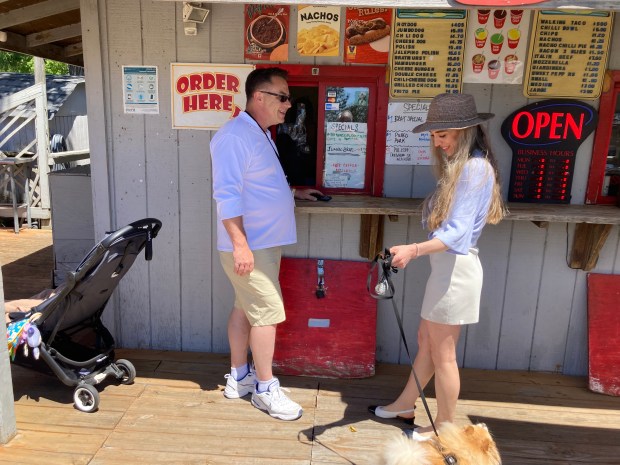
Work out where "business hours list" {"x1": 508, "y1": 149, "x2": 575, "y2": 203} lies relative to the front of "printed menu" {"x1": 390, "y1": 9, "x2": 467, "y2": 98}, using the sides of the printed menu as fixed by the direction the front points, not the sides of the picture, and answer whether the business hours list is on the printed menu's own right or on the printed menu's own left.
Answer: on the printed menu's own left

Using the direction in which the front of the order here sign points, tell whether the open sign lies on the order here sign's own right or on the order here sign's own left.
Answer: on the order here sign's own left

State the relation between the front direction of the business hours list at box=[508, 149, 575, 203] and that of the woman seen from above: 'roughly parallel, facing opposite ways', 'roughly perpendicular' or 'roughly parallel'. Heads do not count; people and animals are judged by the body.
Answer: roughly perpendicular

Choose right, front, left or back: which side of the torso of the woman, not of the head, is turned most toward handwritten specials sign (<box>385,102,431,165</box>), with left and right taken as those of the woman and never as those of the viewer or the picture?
right

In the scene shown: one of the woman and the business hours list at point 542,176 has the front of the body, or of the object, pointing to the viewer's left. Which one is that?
the woman

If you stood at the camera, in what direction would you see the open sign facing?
facing the viewer

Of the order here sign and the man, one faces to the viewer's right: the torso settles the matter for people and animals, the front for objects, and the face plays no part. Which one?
the man

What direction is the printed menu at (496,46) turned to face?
toward the camera

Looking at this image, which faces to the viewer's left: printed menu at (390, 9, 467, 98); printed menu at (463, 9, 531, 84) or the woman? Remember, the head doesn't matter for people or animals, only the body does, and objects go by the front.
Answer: the woman

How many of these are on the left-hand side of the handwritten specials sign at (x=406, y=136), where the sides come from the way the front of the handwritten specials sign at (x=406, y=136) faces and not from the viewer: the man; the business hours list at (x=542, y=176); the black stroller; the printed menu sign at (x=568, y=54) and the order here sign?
2

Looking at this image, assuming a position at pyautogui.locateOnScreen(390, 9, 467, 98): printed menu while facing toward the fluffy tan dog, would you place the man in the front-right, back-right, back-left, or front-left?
front-right

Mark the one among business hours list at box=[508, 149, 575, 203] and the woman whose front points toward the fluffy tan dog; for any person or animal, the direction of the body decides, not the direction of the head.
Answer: the business hours list

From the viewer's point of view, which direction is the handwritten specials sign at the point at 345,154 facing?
toward the camera

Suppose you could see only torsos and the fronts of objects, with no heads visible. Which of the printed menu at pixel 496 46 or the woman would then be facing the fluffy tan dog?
the printed menu

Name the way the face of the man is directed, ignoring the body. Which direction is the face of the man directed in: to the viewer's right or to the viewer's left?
to the viewer's right

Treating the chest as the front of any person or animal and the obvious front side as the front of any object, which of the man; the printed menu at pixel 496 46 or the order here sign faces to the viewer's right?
the man

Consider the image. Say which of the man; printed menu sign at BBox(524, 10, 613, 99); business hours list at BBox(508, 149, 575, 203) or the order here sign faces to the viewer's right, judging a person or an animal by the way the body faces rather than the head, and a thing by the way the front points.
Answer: the man

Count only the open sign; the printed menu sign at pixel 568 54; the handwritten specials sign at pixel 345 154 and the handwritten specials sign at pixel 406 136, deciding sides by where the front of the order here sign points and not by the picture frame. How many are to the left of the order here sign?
4
